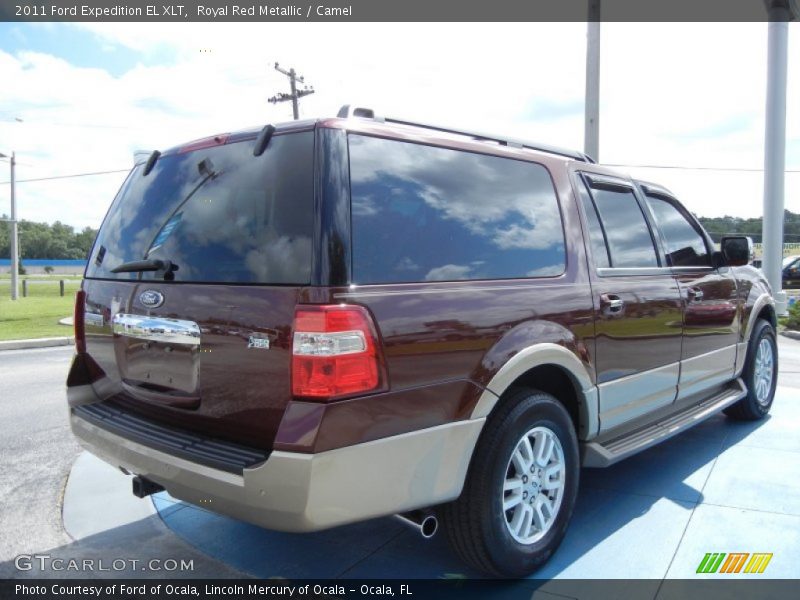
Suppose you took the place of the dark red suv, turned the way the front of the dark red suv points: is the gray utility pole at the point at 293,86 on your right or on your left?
on your left

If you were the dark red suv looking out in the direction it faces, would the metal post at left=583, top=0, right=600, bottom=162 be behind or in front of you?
in front

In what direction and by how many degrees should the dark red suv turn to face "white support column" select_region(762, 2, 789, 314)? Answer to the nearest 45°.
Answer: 0° — it already faces it

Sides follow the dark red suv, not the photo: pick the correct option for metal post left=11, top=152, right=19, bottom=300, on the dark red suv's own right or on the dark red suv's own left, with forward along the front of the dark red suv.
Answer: on the dark red suv's own left

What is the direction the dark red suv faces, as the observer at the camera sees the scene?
facing away from the viewer and to the right of the viewer
